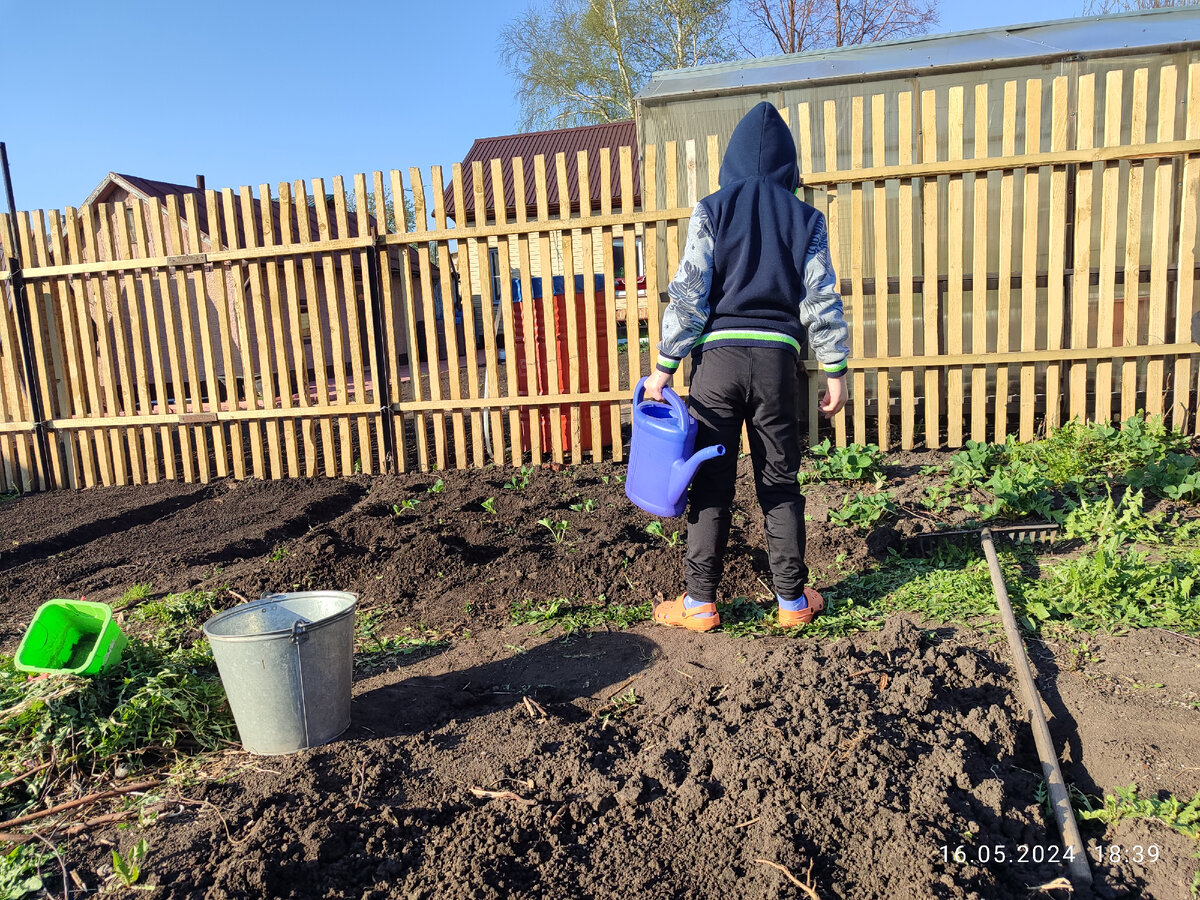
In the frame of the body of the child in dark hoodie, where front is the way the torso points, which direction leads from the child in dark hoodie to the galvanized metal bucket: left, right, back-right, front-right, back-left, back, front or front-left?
back-left

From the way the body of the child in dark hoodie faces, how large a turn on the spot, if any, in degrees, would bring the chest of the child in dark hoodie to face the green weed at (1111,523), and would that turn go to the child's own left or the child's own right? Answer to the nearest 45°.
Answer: approximately 45° to the child's own right

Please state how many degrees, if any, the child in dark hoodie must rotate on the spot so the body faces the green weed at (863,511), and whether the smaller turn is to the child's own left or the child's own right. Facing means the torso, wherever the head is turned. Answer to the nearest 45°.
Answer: approximately 45° to the child's own right

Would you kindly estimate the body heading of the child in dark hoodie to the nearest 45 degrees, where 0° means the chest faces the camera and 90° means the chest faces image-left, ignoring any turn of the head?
approximately 180°

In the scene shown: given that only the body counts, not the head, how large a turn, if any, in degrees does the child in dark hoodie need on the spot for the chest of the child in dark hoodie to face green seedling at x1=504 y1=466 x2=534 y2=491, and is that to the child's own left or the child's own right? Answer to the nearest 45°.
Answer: approximately 45° to the child's own left

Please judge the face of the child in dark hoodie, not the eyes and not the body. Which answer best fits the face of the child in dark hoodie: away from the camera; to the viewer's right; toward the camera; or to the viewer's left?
away from the camera

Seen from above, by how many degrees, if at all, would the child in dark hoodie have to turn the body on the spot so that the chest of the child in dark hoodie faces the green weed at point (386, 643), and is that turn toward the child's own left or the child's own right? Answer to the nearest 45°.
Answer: approximately 90° to the child's own left

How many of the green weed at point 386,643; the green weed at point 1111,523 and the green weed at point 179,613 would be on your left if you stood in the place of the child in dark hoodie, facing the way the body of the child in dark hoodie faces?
2

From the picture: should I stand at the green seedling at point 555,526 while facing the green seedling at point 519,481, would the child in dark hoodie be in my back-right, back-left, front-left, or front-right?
back-right

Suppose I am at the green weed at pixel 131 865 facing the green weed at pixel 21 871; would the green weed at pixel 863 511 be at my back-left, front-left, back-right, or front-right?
back-right

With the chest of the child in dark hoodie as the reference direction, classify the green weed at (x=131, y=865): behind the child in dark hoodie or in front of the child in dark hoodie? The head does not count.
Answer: behind
